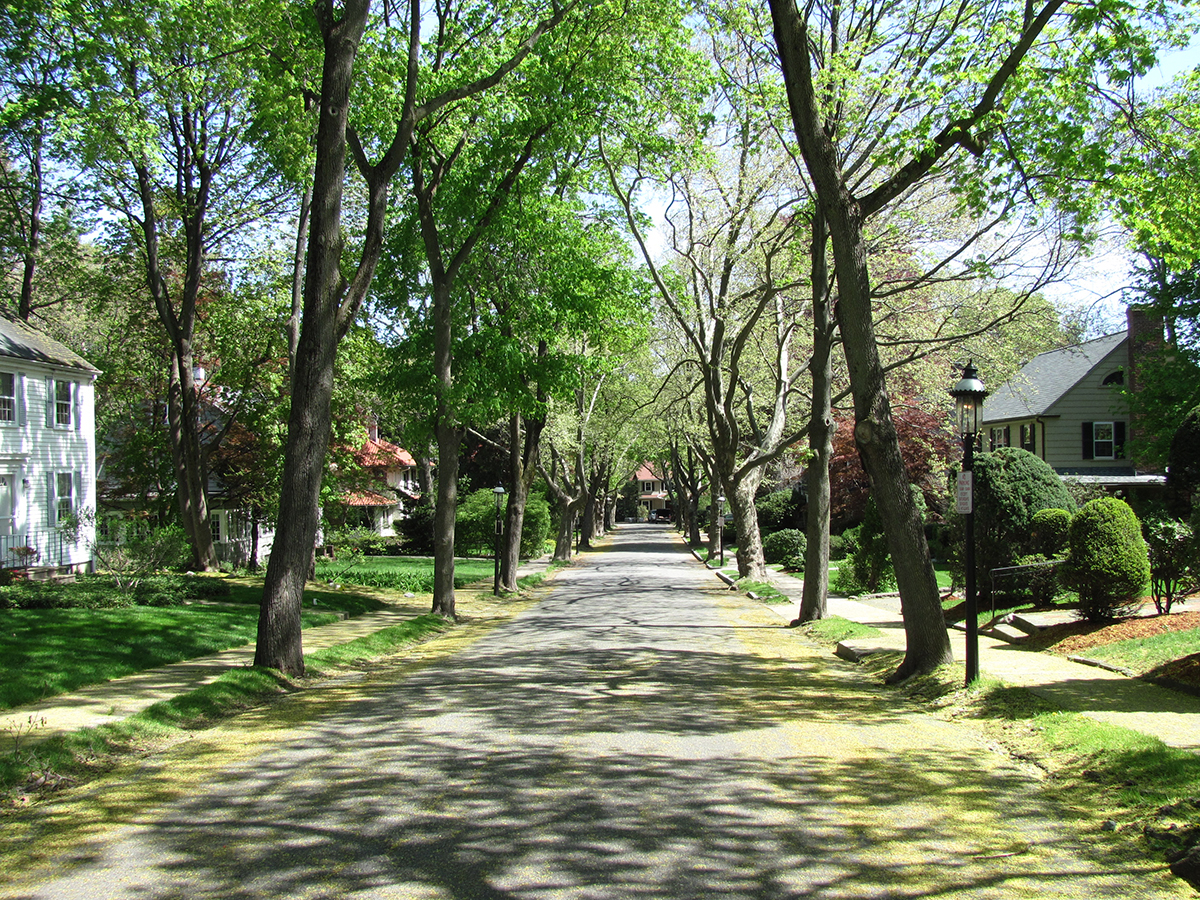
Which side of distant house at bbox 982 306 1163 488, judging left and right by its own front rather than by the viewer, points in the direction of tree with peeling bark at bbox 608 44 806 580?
front

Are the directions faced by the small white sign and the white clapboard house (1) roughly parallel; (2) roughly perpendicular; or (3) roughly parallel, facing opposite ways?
roughly perpendicular

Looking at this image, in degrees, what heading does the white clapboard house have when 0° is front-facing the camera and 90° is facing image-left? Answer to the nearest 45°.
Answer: approximately 315°

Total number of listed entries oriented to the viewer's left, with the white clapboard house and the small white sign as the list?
0

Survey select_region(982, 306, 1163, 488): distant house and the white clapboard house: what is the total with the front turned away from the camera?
0

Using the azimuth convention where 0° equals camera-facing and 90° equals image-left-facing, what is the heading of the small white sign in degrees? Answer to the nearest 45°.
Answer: approximately 0°

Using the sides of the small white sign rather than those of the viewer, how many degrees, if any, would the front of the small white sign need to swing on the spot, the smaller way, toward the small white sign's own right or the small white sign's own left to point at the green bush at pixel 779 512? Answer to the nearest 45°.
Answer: approximately 180°
